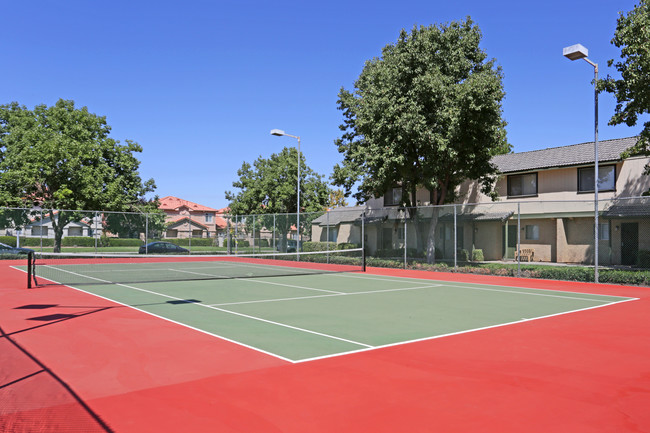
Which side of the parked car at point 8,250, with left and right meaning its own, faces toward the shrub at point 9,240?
left

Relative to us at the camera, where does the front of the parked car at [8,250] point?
facing to the right of the viewer
